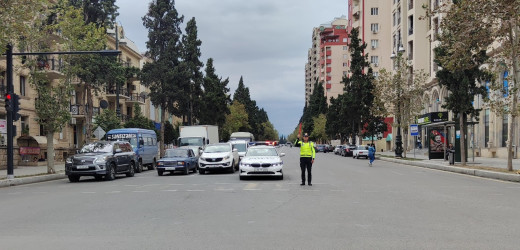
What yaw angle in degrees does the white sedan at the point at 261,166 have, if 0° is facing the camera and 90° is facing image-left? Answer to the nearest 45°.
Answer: approximately 0°

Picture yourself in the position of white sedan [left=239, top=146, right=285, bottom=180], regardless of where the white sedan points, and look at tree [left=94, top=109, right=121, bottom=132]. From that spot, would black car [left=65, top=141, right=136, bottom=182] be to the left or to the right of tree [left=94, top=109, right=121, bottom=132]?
left

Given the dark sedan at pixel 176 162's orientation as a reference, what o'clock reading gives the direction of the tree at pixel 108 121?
The tree is roughly at 4 o'clock from the dark sedan.

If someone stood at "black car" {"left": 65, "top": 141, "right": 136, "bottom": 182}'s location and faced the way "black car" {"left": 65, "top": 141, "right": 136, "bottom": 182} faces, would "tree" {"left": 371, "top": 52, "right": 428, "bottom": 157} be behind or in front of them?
behind

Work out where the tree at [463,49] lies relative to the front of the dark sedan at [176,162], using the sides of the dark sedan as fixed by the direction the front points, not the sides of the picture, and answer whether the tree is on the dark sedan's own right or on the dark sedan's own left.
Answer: on the dark sedan's own left

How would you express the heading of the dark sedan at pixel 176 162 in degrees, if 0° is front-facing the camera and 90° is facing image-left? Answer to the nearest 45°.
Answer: approximately 45°

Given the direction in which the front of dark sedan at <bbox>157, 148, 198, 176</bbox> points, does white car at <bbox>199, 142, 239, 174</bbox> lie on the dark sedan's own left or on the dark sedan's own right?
on the dark sedan's own left

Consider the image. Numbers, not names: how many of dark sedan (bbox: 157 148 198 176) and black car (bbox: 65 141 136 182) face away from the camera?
0

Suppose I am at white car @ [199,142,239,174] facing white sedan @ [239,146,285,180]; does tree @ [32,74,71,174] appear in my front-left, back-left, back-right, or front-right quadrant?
back-right

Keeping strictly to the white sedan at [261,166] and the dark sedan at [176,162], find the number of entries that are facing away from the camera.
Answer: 0
